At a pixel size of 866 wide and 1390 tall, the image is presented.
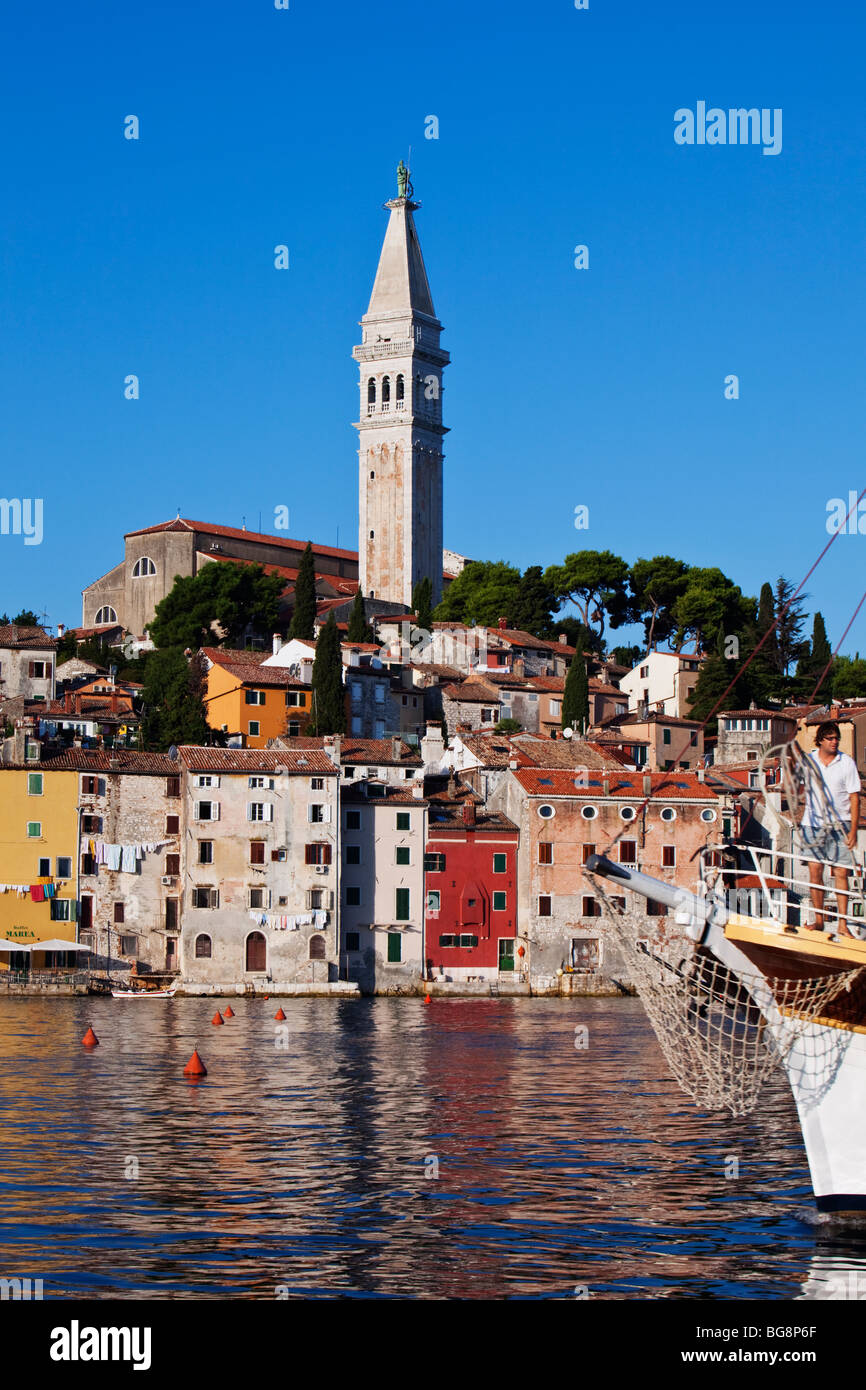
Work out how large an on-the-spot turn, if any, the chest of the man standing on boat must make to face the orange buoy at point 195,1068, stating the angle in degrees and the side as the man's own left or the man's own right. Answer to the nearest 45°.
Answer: approximately 135° to the man's own right

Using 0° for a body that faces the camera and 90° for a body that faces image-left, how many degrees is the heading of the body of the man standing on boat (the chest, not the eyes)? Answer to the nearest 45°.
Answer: approximately 0°
